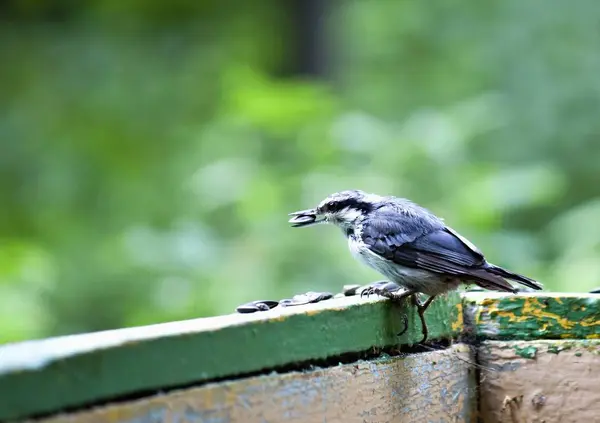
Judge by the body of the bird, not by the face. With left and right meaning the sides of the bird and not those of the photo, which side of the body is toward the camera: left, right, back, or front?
left
